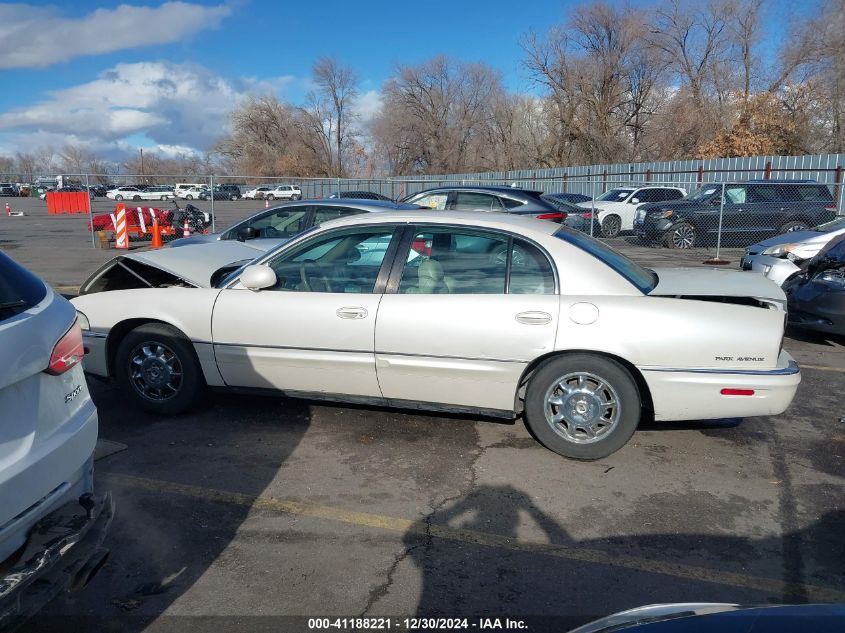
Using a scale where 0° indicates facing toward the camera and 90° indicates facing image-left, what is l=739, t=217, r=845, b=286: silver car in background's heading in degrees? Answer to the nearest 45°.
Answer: approximately 45°

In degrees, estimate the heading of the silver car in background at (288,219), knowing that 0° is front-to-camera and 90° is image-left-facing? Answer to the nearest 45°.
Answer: approximately 90°

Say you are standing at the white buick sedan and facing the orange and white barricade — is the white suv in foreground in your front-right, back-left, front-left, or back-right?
back-left

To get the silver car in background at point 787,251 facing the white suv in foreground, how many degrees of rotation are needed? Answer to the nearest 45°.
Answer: approximately 45° to its left

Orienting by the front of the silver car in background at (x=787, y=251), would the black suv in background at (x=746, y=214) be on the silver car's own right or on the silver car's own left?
on the silver car's own right

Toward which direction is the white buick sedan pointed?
to the viewer's left

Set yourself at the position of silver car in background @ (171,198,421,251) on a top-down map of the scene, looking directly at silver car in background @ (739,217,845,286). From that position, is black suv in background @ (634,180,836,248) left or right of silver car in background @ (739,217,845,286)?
left

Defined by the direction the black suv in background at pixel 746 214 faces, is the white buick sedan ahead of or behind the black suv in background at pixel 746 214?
ahead

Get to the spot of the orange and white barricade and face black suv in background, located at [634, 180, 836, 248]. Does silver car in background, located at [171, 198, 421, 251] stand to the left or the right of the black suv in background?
right

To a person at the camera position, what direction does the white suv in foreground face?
facing away from the viewer and to the left of the viewer
